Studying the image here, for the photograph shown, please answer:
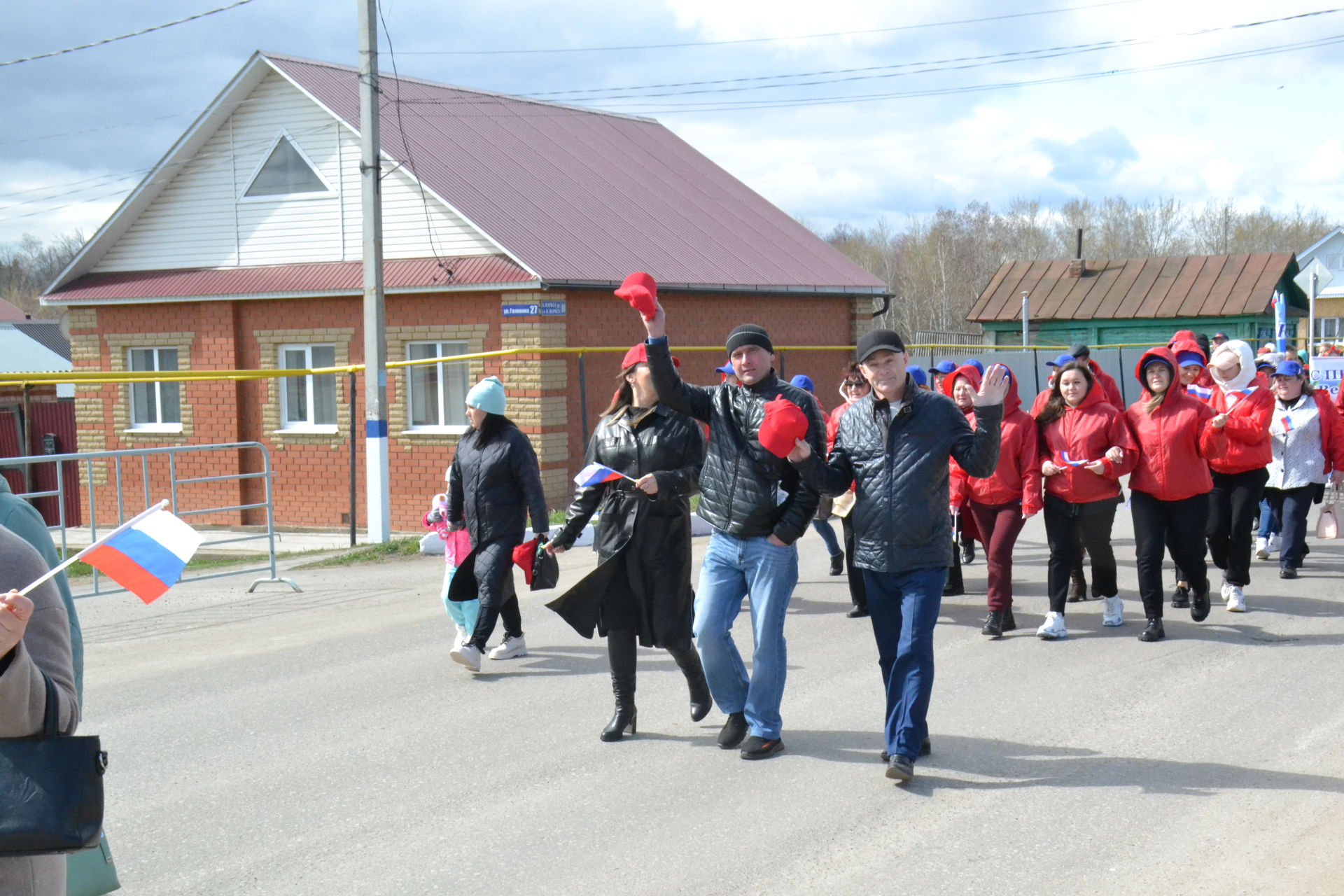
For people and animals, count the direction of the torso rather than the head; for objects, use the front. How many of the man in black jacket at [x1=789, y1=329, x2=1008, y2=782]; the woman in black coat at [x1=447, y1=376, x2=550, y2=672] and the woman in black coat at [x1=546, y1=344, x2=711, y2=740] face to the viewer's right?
0

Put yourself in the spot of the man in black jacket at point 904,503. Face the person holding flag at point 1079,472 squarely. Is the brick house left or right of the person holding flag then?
left

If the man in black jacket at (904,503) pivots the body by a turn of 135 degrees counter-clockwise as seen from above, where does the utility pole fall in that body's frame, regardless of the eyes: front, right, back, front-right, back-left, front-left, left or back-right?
left

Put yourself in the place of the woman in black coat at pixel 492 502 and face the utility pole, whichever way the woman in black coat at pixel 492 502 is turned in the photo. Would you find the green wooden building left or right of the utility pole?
right

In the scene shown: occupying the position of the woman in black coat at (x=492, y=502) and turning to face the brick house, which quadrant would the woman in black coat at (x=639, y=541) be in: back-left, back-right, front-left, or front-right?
back-right

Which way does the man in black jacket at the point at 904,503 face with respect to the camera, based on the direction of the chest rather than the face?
toward the camera

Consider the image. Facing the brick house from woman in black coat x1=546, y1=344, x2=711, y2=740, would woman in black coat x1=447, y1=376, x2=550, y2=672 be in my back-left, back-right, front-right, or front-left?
front-left

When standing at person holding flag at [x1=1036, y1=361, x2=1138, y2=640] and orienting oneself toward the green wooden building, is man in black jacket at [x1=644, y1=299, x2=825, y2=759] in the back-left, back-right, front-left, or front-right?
back-left

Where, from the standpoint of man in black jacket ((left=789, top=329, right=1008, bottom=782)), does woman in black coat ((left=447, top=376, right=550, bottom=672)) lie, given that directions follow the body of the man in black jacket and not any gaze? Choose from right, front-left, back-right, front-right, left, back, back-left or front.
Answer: back-right
